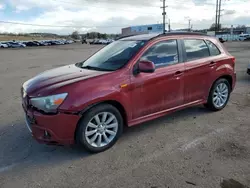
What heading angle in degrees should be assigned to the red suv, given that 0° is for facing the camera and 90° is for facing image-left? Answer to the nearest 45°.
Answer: approximately 45°
